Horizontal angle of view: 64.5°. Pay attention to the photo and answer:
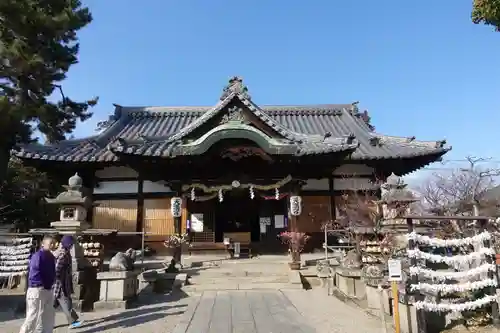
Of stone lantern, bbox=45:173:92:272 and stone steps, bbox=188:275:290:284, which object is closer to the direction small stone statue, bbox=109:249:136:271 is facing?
the stone steps

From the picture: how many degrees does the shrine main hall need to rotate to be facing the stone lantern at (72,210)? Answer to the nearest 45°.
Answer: approximately 45° to its right

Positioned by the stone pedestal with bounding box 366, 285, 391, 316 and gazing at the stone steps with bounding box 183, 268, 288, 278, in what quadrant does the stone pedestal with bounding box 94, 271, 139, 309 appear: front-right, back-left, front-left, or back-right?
front-left

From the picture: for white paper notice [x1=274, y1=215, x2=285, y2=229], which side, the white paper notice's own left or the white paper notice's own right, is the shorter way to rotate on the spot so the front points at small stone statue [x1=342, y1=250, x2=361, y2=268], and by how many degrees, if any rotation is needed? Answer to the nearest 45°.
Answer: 0° — it already faces it

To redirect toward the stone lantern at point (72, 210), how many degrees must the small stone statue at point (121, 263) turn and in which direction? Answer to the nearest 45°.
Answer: approximately 135° to its left

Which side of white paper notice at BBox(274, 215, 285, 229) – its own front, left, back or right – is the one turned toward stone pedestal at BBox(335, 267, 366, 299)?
front

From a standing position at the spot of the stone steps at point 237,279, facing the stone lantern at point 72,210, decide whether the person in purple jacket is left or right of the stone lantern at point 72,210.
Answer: left

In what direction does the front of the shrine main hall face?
toward the camera

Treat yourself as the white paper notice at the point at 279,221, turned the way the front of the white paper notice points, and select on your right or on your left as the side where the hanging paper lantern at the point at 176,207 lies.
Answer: on your right

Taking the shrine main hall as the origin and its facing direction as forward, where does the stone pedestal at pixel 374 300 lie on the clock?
The stone pedestal is roughly at 11 o'clock from the shrine main hall.

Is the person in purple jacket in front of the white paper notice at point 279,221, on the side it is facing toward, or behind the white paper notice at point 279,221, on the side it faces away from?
in front

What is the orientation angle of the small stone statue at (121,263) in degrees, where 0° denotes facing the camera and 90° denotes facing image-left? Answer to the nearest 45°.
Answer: approximately 270°

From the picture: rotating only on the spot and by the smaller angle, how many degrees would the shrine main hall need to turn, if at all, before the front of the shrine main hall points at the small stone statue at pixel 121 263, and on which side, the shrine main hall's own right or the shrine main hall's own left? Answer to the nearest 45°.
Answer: approximately 45° to the shrine main hall's own right

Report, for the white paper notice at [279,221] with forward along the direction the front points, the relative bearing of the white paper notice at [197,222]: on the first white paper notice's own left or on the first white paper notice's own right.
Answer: on the first white paper notice's own right
